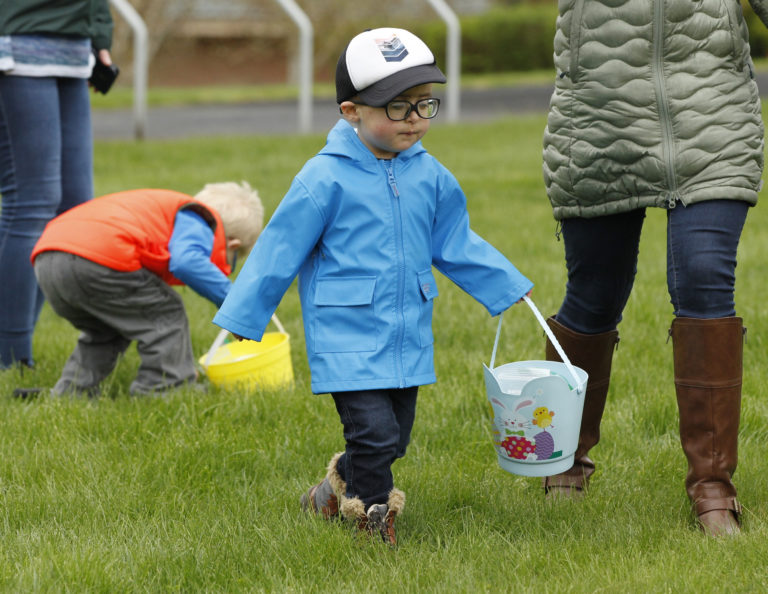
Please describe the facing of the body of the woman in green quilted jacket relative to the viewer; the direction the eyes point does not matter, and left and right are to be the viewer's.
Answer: facing the viewer

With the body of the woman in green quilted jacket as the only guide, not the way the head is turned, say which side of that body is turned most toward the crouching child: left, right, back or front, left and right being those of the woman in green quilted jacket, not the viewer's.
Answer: right

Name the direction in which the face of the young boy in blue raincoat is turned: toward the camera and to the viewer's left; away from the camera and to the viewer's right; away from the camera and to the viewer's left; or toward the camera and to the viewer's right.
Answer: toward the camera and to the viewer's right

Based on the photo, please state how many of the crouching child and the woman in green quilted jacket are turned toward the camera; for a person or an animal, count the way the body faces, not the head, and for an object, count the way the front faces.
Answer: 1

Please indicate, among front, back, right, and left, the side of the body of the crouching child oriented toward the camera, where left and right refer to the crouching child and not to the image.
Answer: right

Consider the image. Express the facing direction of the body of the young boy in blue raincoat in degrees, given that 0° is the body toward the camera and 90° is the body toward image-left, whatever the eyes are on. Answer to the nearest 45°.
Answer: approximately 315°

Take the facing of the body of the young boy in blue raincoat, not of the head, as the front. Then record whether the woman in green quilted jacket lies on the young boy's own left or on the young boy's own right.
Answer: on the young boy's own left

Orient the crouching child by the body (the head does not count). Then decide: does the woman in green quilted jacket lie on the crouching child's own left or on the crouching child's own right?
on the crouching child's own right

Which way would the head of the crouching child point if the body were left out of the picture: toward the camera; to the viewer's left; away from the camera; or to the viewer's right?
to the viewer's right
